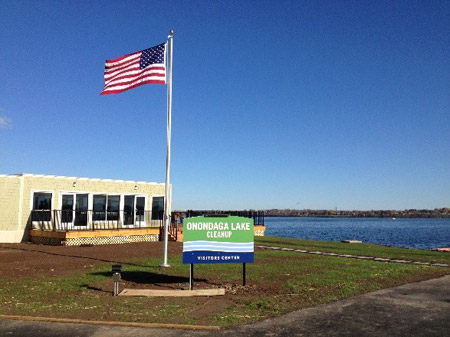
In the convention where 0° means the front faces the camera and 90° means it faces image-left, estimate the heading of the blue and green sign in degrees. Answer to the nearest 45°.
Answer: approximately 0°
